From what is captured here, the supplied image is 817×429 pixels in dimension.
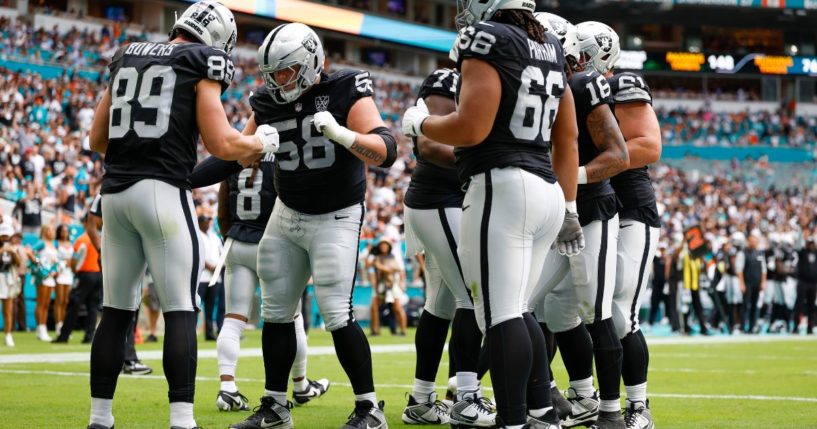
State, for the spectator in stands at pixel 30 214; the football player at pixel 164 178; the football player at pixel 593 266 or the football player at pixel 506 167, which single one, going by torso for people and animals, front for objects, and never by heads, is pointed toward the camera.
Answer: the spectator in stands

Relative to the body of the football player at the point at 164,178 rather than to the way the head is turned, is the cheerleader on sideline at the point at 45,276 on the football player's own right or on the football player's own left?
on the football player's own left

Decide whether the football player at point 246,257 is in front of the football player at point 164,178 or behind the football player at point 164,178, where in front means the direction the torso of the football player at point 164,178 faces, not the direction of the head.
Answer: in front

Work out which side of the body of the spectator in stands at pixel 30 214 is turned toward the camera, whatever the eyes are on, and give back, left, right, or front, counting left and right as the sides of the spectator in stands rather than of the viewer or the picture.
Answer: front

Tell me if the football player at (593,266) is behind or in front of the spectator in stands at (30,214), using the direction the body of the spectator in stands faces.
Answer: in front

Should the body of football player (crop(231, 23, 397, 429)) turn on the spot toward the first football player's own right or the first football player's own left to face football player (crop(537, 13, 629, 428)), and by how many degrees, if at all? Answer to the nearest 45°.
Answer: approximately 135° to the first football player's own left

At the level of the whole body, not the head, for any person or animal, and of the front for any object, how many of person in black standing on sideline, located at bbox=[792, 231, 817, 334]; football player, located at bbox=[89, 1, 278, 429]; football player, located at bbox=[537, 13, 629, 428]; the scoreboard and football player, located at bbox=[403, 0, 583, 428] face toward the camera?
2

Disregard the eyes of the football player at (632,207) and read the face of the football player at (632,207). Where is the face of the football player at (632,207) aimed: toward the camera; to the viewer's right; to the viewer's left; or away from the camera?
to the viewer's left

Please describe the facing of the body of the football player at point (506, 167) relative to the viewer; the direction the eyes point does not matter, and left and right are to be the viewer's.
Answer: facing away from the viewer and to the left of the viewer

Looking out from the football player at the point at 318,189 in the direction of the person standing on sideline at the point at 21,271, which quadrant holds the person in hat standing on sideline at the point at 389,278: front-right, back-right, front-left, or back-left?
front-right

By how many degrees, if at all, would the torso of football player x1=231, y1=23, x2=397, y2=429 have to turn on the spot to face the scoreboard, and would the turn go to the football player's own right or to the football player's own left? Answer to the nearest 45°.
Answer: approximately 180°

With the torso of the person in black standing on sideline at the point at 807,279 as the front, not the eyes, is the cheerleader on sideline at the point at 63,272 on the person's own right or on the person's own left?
on the person's own right

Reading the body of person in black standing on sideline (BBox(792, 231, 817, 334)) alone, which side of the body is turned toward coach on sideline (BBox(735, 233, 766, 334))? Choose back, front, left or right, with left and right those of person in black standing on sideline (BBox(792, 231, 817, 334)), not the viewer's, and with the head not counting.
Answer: right

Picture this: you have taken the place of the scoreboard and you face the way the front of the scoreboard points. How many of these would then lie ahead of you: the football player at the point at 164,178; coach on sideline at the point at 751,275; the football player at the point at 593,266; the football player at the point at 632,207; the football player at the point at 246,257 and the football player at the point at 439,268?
6

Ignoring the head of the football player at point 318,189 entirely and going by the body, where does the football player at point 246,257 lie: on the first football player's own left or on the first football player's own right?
on the first football player's own right
